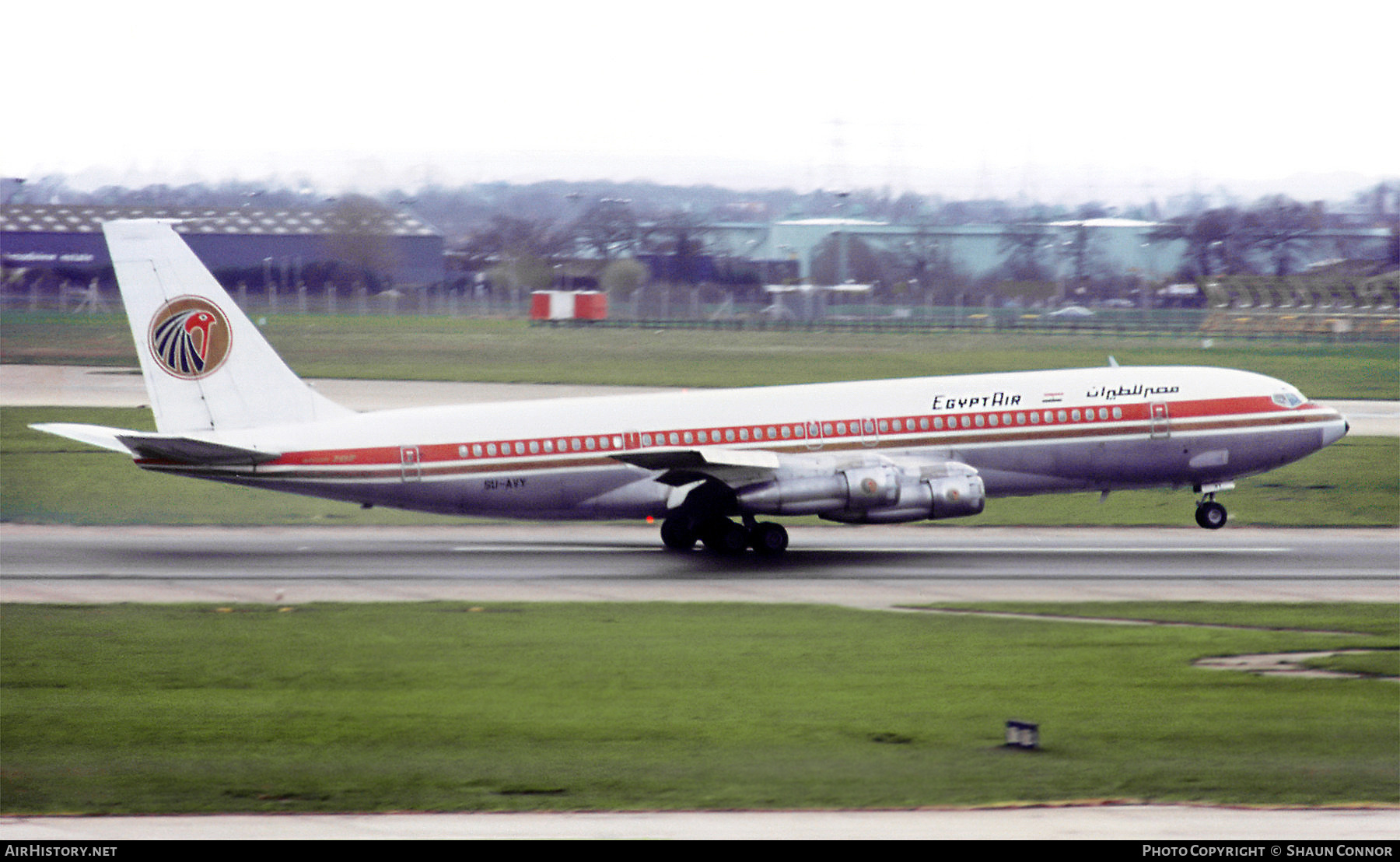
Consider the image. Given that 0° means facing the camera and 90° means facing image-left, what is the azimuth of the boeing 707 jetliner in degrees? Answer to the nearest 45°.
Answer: approximately 270°
